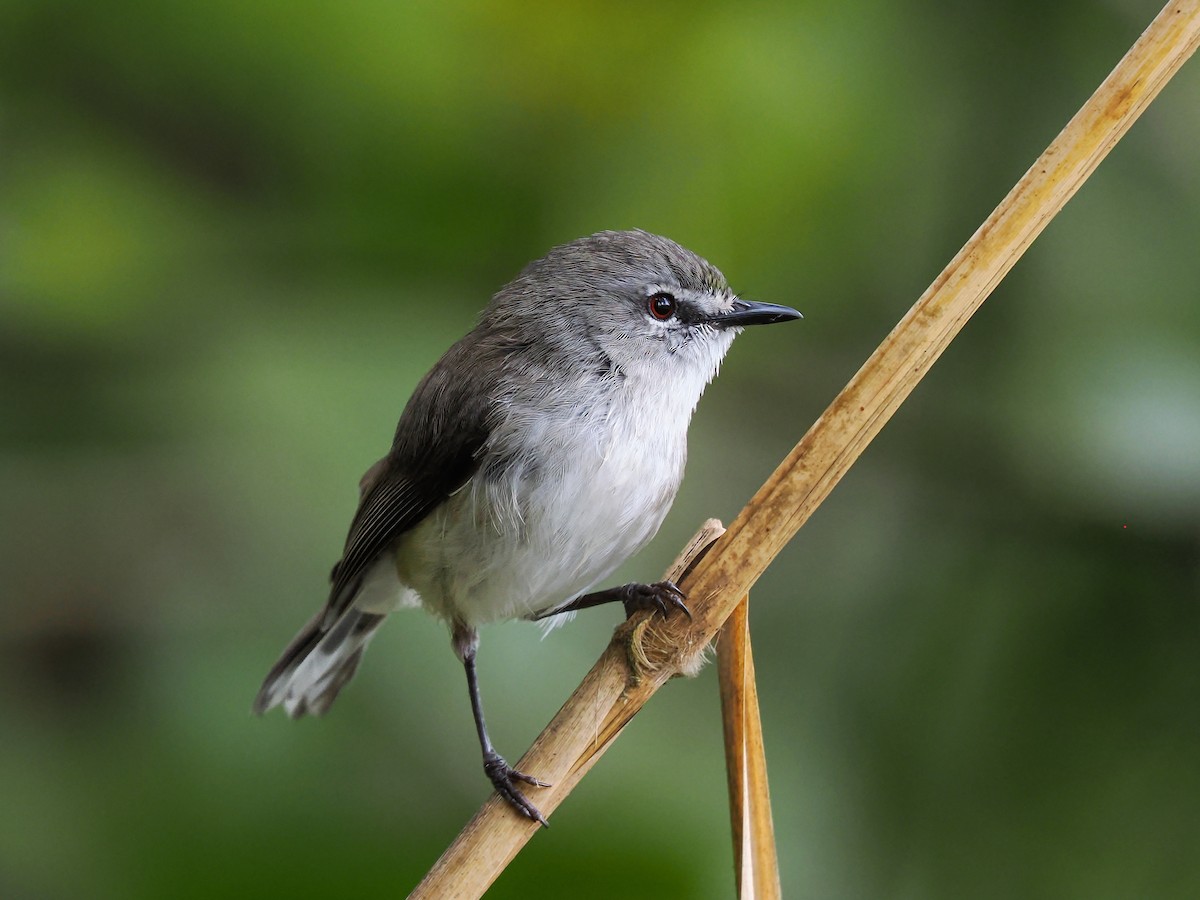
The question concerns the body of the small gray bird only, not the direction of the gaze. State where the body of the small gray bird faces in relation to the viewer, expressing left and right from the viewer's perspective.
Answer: facing to the right of the viewer
